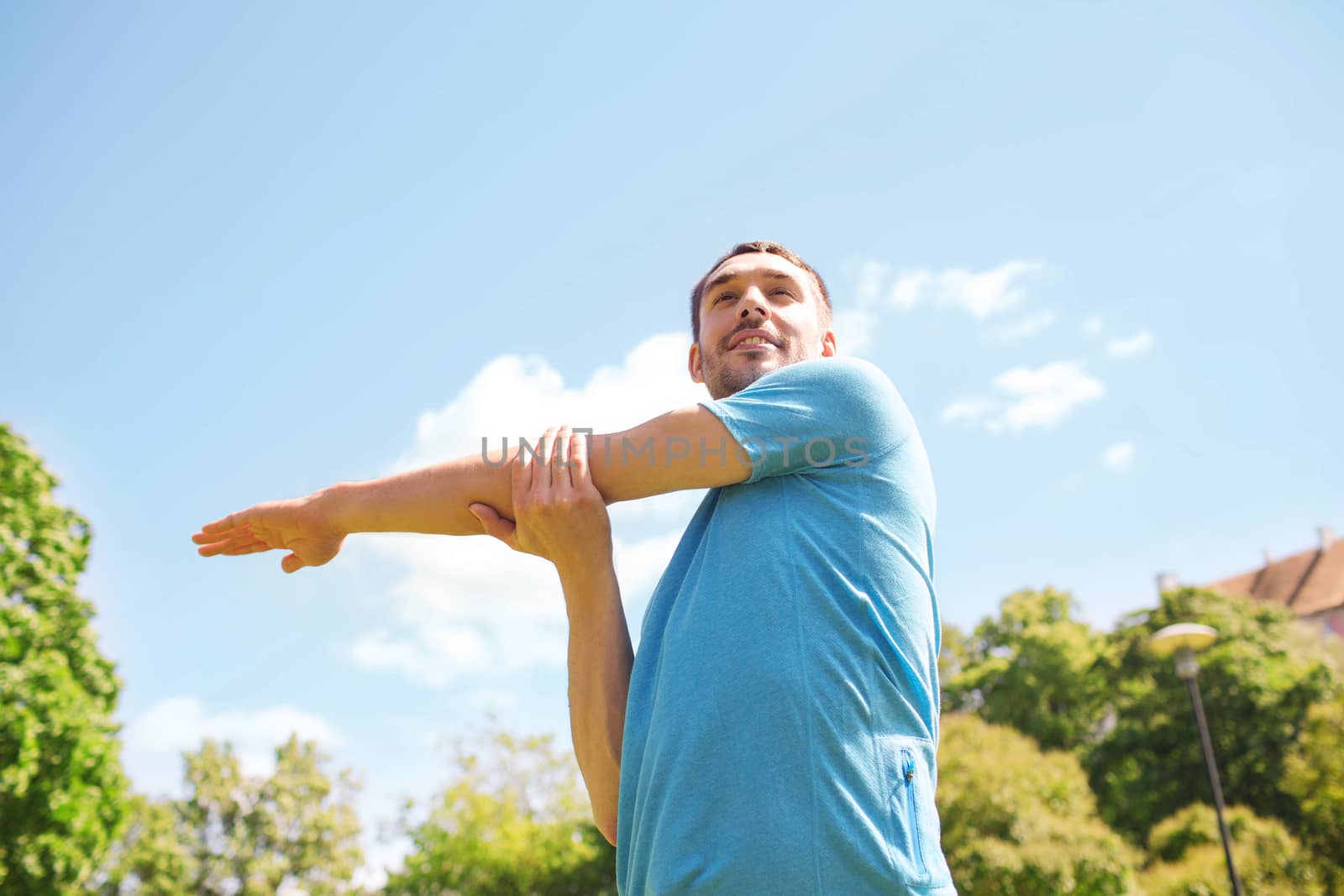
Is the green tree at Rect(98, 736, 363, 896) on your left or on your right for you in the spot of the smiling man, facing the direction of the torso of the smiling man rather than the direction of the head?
on your right

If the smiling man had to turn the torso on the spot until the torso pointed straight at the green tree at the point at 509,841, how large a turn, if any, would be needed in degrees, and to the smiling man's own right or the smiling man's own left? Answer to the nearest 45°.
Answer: approximately 135° to the smiling man's own right

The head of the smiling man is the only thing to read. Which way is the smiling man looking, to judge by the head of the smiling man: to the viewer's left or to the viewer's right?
to the viewer's left

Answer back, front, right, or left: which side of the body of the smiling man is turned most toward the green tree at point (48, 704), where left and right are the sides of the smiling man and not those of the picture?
right

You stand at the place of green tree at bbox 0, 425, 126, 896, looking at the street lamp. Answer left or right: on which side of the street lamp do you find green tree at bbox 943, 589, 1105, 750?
left

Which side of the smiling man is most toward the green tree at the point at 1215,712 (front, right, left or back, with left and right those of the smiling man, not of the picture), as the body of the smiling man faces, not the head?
back

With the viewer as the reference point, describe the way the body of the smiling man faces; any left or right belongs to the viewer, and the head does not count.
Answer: facing the viewer and to the left of the viewer

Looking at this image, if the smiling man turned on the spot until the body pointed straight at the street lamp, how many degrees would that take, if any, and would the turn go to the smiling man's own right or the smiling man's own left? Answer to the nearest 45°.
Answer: approximately 180°

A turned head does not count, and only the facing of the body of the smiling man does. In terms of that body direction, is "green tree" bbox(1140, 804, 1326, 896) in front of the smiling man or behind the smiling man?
behind

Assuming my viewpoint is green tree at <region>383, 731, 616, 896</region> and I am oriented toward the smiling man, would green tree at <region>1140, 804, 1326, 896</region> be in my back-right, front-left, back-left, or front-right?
front-left

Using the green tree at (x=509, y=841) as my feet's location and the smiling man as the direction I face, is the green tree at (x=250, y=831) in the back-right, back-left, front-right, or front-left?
back-right

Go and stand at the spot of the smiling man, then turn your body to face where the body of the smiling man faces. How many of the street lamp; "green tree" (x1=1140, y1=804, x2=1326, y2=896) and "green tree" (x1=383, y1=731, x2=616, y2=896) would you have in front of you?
0
